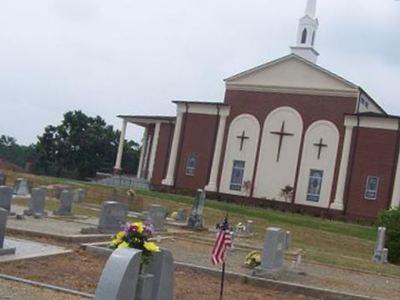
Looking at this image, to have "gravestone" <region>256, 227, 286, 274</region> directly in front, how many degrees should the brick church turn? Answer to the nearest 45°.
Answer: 0° — it already faces it

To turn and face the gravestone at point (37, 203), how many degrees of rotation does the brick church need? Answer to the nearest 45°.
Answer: approximately 45° to its right

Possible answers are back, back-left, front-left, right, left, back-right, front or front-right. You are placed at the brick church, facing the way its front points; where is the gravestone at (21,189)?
front-right

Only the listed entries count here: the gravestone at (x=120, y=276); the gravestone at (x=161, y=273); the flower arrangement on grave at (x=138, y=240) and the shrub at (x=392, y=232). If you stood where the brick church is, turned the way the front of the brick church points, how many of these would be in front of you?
4

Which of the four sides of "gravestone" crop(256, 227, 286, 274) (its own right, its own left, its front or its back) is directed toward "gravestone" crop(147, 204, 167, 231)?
right

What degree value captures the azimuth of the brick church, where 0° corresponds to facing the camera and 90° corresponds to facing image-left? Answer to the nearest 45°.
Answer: approximately 0°

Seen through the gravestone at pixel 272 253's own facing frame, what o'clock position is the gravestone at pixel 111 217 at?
the gravestone at pixel 111 217 is roughly at 3 o'clock from the gravestone at pixel 272 253.

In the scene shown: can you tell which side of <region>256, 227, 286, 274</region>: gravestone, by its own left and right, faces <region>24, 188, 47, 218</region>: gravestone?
right
